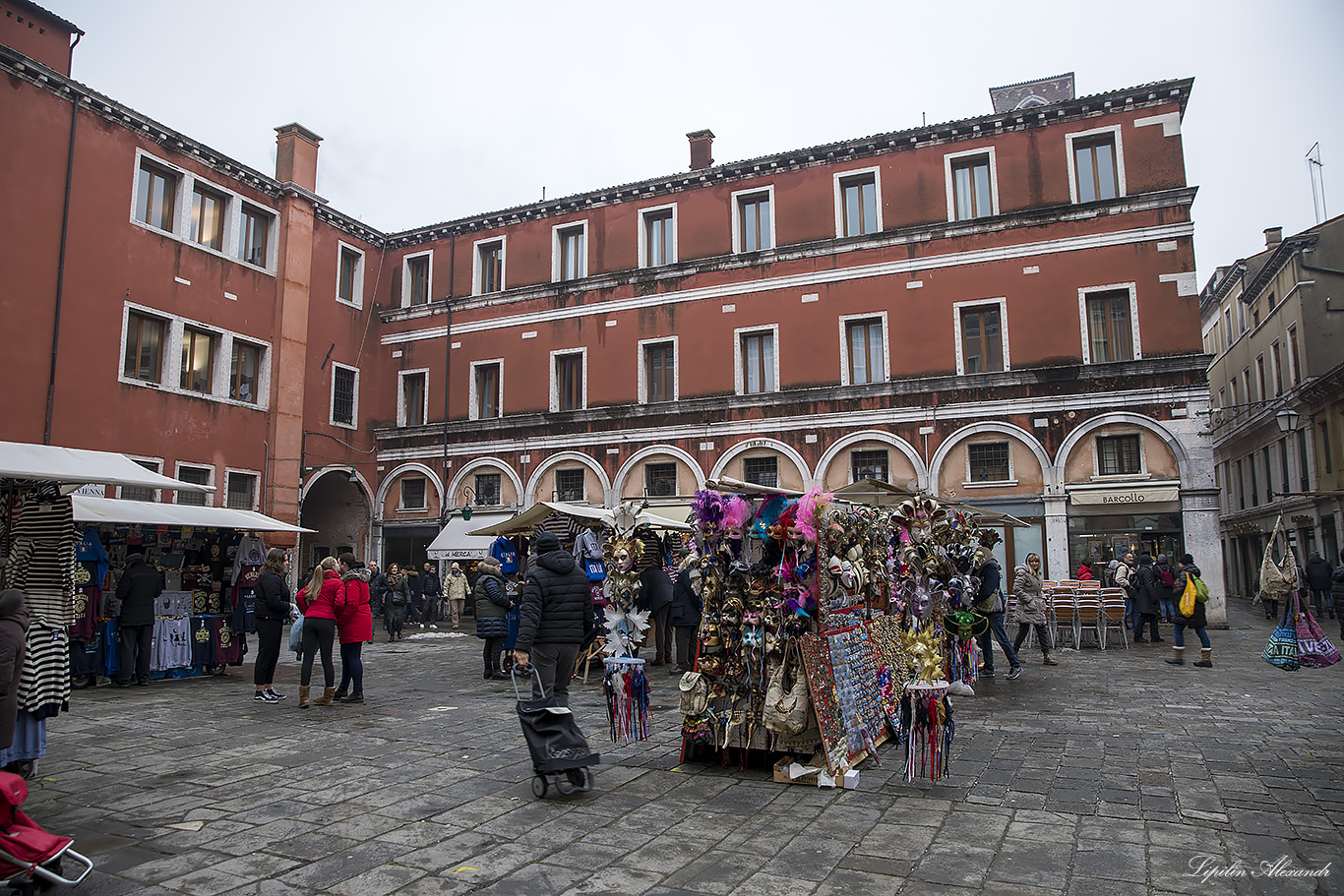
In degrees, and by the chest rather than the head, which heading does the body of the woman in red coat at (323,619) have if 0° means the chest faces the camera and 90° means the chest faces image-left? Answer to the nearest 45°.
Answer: approximately 180°

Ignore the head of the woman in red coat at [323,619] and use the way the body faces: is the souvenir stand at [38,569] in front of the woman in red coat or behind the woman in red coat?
behind

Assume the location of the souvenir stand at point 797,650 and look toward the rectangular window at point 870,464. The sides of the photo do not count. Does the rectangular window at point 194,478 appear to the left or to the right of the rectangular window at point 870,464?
left
